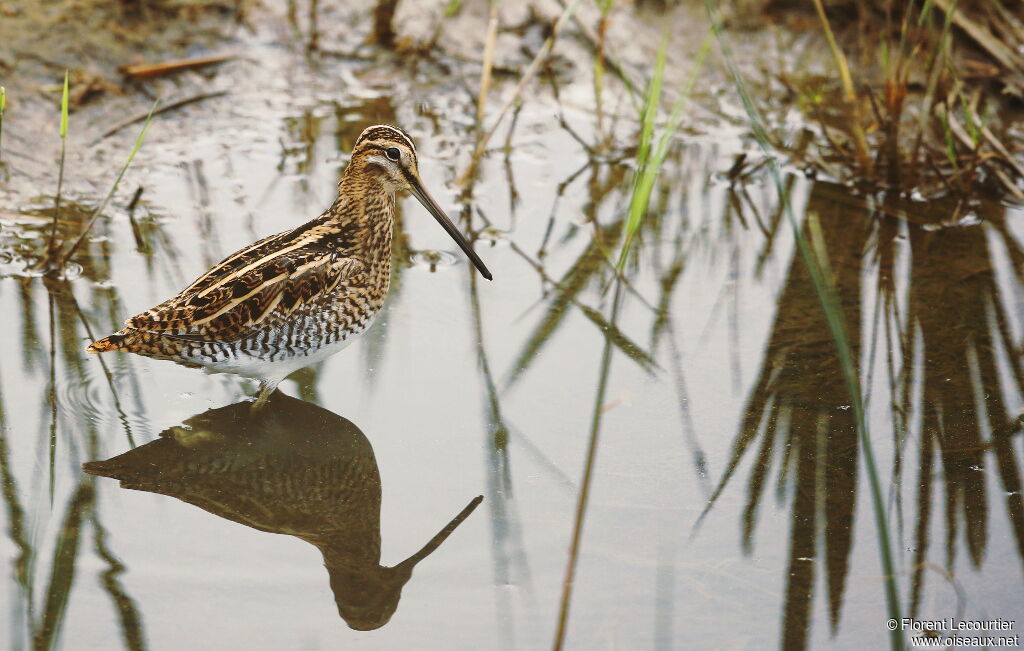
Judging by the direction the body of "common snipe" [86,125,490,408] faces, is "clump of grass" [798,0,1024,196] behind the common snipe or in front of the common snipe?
in front

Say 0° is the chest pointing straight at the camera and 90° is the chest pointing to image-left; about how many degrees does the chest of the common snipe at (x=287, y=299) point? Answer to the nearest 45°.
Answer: approximately 270°
